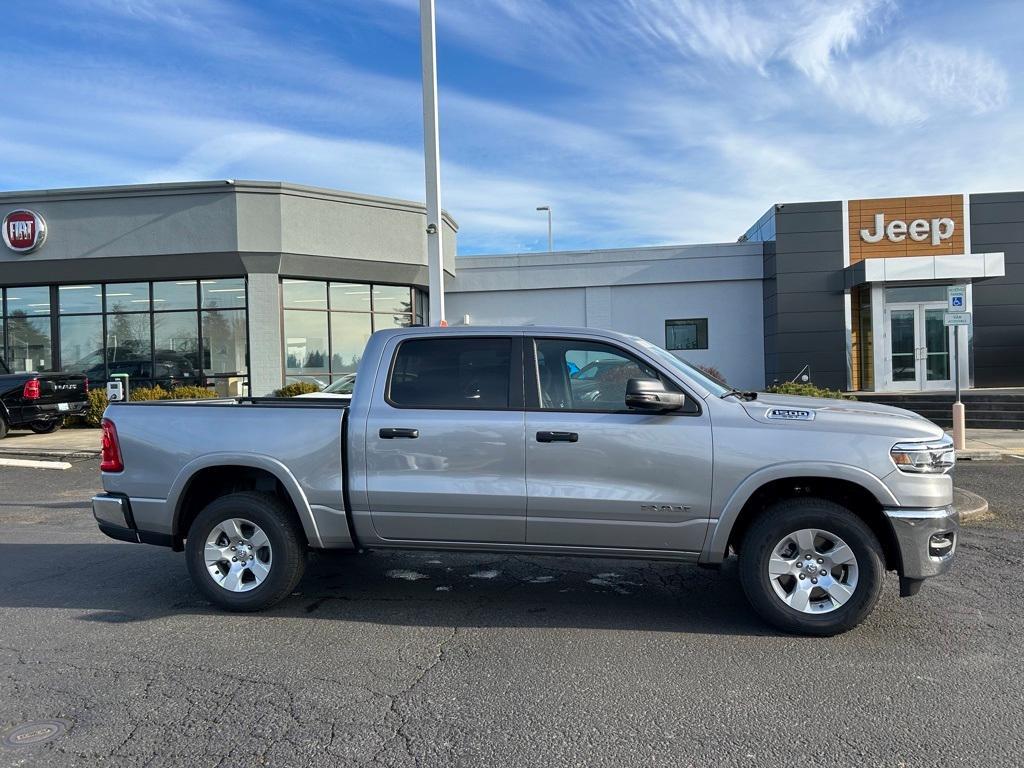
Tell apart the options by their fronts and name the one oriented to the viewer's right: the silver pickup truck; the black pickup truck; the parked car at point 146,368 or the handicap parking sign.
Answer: the silver pickup truck

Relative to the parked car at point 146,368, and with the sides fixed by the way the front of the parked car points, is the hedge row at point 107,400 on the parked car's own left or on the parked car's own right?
on the parked car's own left

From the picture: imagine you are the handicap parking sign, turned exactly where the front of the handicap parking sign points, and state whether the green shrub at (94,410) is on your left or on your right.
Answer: on your right

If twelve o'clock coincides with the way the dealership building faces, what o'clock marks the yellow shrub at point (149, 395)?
The yellow shrub is roughly at 2 o'clock from the dealership building.

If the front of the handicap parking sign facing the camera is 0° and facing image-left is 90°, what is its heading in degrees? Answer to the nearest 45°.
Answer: approximately 0°

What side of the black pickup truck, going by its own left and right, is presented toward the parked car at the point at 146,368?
right

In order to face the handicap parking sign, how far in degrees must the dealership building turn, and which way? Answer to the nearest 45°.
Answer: approximately 45° to its left

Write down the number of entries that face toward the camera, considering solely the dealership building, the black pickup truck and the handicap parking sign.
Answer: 2

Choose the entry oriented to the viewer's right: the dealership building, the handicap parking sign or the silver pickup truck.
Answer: the silver pickup truck

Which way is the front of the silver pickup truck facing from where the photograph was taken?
facing to the right of the viewer

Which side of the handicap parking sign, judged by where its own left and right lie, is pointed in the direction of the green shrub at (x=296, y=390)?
right
